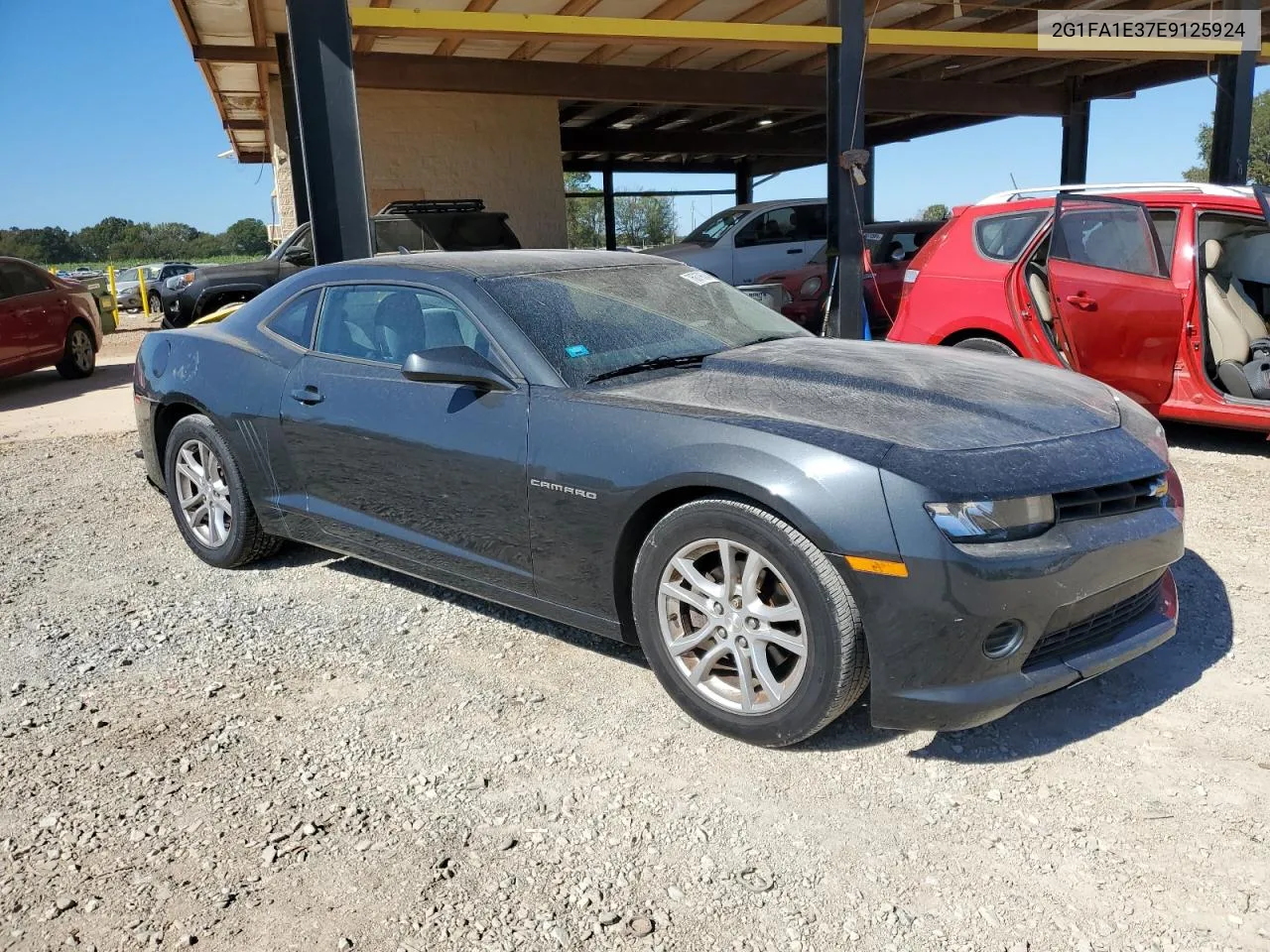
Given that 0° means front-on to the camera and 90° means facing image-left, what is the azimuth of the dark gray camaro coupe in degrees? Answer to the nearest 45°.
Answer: approximately 315°

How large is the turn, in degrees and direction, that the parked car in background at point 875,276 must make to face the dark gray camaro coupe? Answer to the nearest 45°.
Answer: approximately 45° to its left

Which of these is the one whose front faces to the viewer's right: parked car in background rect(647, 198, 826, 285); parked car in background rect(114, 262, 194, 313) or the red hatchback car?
the red hatchback car

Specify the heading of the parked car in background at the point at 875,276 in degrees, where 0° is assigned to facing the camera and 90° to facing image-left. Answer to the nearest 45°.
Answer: approximately 45°

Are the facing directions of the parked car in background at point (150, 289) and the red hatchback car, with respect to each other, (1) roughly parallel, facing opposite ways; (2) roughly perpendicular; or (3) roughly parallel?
roughly perpendicular

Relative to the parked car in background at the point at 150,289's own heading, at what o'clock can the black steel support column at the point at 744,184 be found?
The black steel support column is roughly at 8 o'clock from the parked car in background.

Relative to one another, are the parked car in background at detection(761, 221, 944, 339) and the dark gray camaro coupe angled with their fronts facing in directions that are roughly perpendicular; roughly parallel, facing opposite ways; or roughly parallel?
roughly perpendicular

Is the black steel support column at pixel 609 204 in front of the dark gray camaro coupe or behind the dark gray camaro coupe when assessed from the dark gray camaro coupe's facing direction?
behind
